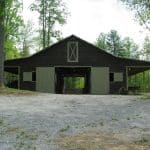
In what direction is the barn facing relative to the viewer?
toward the camera
